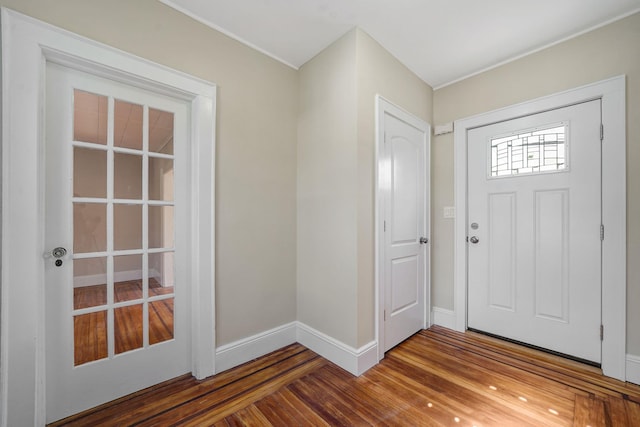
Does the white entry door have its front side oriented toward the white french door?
yes

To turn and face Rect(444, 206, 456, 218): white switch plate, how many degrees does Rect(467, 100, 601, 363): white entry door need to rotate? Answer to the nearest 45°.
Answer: approximately 45° to its right

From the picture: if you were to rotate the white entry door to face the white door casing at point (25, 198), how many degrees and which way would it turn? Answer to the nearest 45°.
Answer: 0° — it already faces it

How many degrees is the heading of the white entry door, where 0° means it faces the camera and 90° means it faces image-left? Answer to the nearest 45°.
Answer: approximately 45°

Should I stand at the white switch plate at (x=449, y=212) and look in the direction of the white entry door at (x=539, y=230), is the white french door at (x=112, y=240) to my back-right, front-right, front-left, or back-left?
back-right

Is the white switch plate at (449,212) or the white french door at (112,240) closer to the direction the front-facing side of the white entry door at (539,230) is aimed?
the white french door
